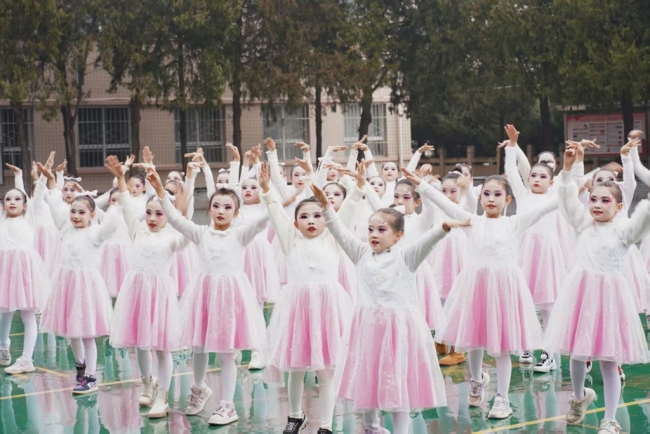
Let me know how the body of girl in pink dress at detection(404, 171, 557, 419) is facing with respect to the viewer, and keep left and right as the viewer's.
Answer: facing the viewer

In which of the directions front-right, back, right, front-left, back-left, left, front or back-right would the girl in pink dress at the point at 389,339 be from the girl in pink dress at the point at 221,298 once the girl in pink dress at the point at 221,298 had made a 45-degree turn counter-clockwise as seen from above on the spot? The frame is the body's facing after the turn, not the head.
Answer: front

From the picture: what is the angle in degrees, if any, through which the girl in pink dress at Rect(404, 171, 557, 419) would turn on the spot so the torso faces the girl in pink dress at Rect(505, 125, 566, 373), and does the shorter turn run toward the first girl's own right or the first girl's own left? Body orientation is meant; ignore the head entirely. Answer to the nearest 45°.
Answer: approximately 180°

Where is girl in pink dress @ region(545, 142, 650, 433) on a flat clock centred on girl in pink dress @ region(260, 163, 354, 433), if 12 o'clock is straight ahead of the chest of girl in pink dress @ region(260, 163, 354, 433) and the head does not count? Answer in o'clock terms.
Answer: girl in pink dress @ region(545, 142, 650, 433) is roughly at 9 o'clock from girl in pink dress @ region(260, 163, 354, 433).

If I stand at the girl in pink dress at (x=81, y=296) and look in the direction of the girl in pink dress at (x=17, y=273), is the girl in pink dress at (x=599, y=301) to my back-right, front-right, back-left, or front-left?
back-right

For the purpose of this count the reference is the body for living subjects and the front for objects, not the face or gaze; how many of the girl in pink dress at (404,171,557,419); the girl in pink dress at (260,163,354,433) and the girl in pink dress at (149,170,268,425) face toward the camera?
3
